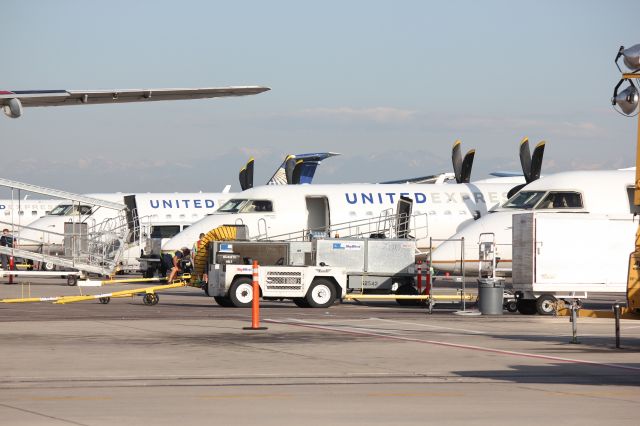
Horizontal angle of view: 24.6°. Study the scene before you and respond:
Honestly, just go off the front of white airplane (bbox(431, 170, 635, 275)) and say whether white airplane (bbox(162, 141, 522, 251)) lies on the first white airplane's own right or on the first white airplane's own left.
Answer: on the first white airplane's own right

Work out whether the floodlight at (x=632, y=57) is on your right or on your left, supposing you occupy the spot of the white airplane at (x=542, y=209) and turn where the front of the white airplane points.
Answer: on your left

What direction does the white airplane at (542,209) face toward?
to the viewer's left

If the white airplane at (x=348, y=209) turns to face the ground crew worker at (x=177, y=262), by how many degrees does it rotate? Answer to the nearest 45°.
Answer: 0° — it already faces them

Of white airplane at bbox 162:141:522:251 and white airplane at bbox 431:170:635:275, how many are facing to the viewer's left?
2

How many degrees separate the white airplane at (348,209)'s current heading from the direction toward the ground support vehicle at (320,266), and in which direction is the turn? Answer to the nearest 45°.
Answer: approximately 90° to its left

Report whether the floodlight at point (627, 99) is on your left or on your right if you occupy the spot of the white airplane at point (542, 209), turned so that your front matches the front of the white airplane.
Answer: on your left

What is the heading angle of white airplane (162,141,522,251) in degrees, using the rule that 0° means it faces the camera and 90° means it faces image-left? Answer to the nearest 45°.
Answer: approximately 90°

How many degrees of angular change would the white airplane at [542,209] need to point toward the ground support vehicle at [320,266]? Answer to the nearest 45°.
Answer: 0° — it already faces it

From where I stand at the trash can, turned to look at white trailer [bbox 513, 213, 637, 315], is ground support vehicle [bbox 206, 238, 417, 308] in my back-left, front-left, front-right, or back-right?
back-left
